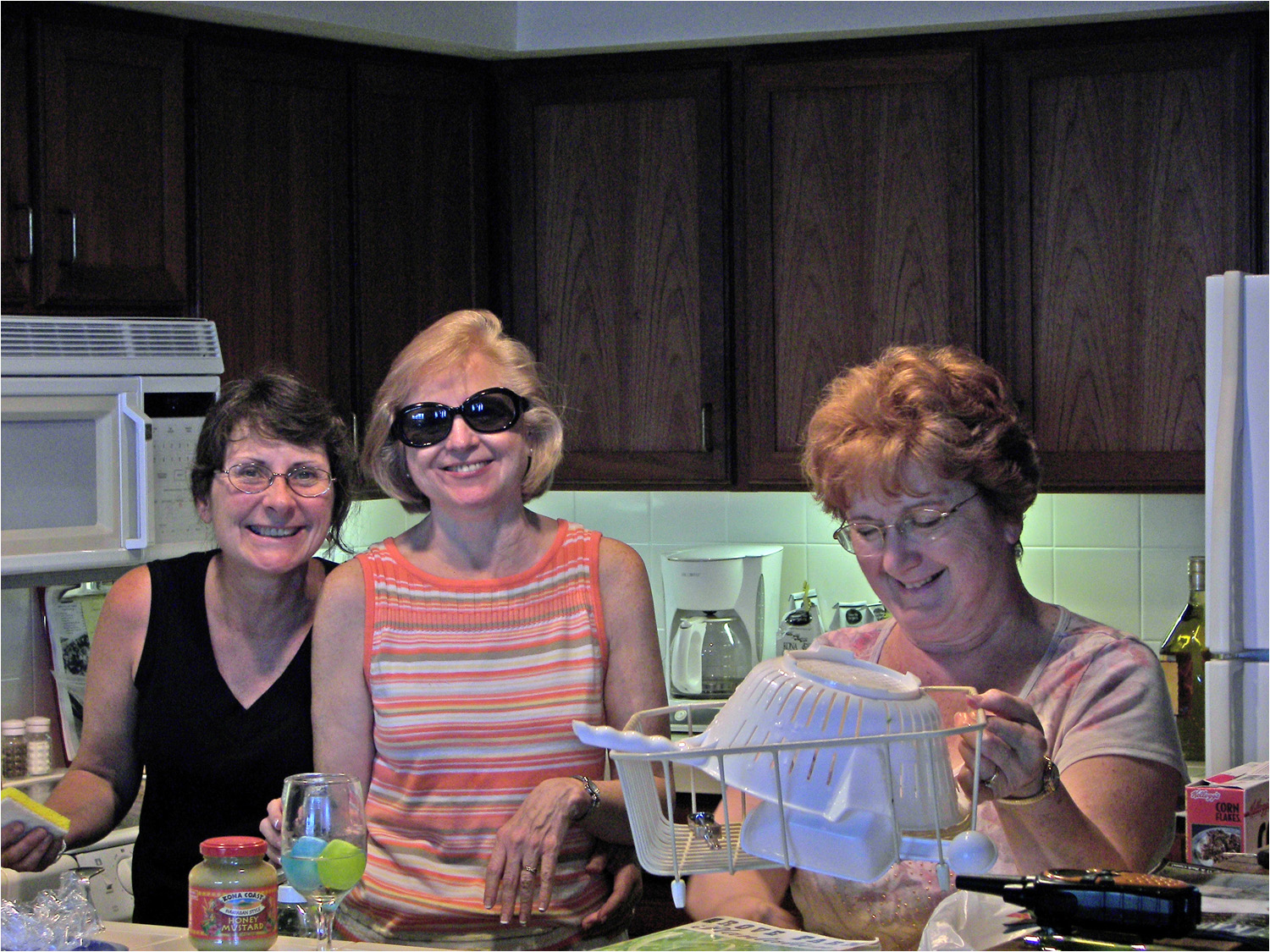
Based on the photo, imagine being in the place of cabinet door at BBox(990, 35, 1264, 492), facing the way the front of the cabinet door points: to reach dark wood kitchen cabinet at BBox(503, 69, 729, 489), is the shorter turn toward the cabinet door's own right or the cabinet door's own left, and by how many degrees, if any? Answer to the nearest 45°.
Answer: approximately 90° to the cabinet door's own right

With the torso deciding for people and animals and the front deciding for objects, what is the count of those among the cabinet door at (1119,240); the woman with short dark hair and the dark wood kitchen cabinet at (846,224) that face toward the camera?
3

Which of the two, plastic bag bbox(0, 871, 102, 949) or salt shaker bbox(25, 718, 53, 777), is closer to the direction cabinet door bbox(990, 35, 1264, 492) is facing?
the plastic bag

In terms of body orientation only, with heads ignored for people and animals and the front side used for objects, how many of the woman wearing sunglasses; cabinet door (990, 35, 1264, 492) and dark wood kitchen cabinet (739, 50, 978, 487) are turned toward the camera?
3

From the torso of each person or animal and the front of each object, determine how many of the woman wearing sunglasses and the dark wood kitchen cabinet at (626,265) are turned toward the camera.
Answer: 2

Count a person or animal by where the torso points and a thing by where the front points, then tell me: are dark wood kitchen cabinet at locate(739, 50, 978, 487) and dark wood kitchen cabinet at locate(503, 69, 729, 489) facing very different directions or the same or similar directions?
same or similar directions

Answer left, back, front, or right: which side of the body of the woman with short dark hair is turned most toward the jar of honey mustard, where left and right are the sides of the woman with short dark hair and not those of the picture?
front

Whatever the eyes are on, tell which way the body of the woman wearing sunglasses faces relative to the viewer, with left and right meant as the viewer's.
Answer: facing the viewer

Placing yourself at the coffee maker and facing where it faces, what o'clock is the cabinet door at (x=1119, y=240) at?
The cabinet door is roughly at 8 o'clock from the coffee maker.

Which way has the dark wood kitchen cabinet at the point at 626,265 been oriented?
toward the camera

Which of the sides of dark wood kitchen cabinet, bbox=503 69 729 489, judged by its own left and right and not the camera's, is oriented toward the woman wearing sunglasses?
front

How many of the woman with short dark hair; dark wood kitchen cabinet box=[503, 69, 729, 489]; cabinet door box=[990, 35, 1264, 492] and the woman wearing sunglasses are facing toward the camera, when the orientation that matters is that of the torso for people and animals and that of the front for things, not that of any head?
4
